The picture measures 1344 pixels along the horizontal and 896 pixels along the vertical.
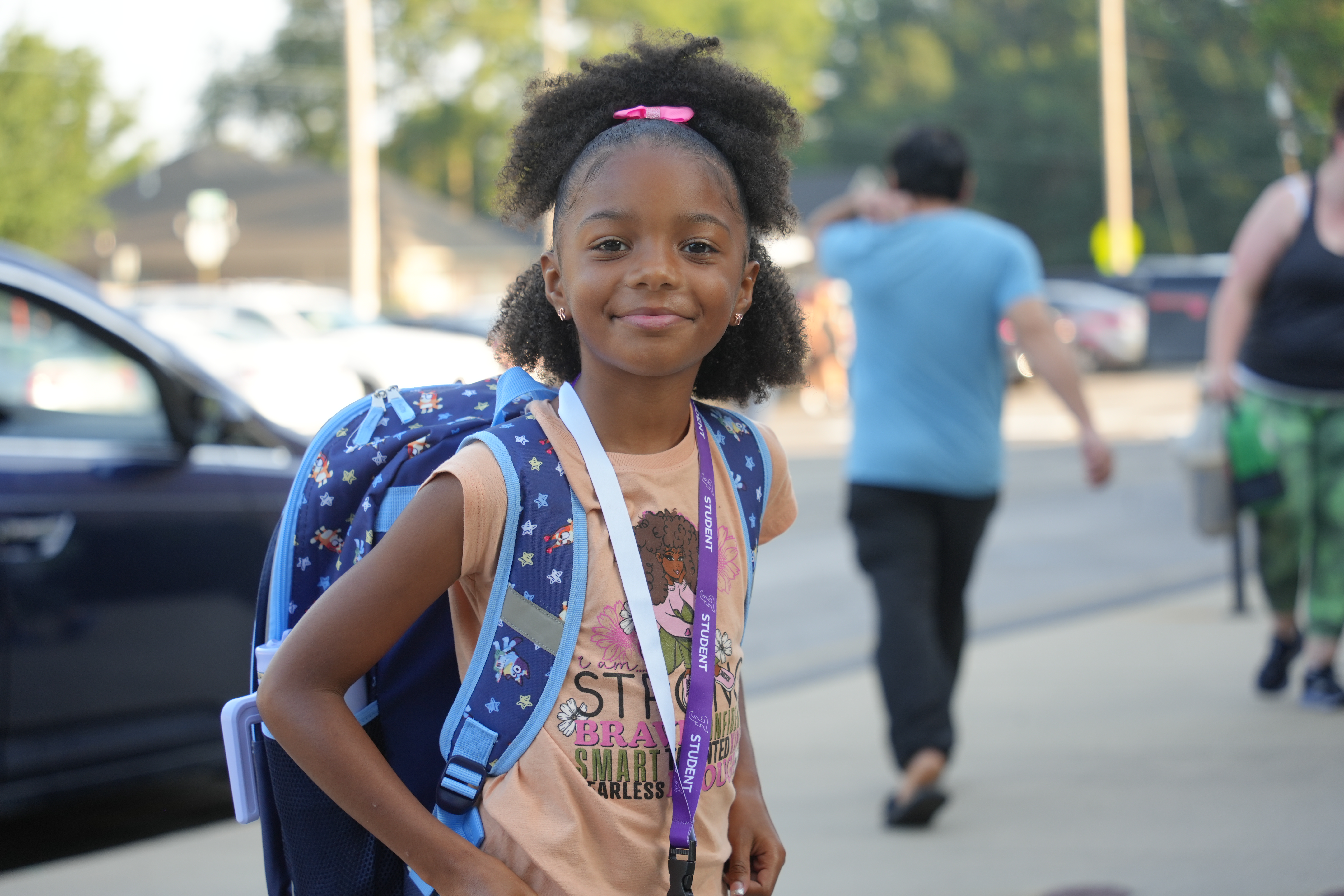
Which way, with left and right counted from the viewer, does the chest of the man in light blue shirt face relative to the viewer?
facing away from the viewer

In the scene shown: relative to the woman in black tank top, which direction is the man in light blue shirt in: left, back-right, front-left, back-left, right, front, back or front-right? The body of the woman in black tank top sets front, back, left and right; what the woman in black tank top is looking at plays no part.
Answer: front-right

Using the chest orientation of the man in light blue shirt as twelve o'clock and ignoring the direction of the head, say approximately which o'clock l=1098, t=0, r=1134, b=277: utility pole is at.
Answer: The utility pole is roughly at 12 o'clock from the man in light blue shirt.

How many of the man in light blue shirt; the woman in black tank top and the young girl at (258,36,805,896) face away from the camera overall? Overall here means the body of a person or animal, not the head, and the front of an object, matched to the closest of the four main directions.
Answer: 1

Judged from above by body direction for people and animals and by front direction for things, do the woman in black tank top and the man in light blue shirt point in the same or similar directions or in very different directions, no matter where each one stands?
very different directions

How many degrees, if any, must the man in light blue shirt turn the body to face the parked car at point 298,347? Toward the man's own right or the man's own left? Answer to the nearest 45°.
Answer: approximately 45° to the man's own left

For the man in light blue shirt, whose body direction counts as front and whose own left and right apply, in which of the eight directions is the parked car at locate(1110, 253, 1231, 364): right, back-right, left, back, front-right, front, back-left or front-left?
front

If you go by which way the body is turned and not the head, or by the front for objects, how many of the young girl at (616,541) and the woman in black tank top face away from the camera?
0

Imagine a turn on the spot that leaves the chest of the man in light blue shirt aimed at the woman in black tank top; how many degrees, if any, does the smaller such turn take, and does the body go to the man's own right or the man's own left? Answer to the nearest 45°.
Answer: approximately 45° to the man's own right

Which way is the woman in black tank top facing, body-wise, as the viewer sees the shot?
toward the camera

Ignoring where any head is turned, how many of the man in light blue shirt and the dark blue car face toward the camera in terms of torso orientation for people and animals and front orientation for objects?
0

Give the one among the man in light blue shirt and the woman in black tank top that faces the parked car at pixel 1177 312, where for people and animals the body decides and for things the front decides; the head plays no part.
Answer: the man in light blue shirt

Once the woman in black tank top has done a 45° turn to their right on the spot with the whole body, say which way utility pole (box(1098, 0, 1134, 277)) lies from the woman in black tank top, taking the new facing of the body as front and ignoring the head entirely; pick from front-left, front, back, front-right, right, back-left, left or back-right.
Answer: back-right

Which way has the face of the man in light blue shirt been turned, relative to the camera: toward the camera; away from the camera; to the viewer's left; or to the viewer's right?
away from the camera

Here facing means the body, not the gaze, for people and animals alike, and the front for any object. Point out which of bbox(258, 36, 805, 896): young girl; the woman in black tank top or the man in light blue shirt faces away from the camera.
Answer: the man in light blue shirt

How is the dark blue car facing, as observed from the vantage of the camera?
facing away from the viewer and to the right of the viewer
